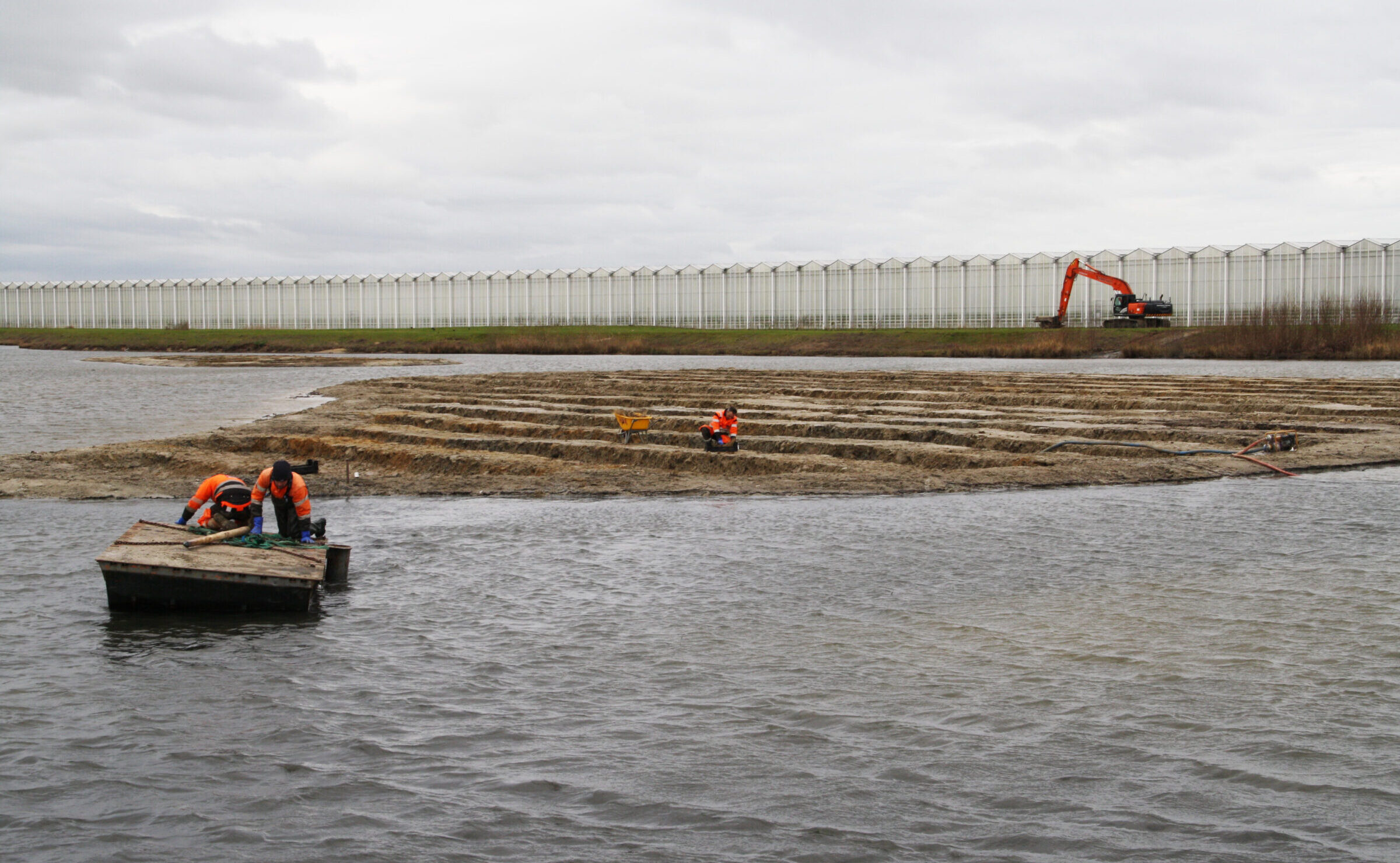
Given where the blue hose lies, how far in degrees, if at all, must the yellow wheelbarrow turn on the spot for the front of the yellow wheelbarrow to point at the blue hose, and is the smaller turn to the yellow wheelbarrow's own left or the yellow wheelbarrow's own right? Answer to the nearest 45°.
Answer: approximately 180°

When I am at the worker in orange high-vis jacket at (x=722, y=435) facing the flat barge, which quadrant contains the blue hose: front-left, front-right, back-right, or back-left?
back-left

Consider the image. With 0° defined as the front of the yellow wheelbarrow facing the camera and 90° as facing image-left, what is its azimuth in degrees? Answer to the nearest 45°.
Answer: approximately 90°

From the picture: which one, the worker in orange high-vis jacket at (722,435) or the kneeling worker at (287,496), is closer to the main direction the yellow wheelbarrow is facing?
the kneeling worker

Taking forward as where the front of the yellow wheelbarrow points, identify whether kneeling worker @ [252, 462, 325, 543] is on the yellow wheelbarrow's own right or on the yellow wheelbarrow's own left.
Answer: on the yellow wheelbarrow's own left

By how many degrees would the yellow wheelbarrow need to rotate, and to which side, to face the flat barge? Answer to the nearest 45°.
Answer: approximately 90° to its left
